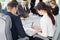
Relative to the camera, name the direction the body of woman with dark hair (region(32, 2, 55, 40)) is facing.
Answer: to the viewer's left

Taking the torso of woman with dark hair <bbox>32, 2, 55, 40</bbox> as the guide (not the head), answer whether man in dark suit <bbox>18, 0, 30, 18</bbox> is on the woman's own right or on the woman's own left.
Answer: on the woman's own right

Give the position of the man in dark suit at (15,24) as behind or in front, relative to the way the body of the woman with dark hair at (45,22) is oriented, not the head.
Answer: in front
